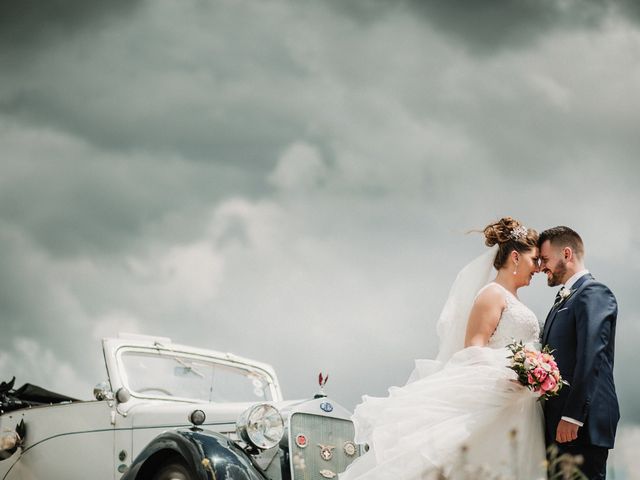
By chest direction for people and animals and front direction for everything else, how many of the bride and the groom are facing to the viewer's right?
1

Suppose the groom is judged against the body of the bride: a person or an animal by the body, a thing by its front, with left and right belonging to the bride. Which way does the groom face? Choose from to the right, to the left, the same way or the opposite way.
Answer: the opposite way

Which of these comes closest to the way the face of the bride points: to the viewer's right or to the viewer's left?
to the viewer's right

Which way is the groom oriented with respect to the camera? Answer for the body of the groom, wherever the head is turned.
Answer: to the viewer's left

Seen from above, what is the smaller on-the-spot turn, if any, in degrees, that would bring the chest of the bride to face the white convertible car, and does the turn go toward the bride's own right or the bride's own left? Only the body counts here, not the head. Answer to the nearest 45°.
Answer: approximately 135° to the bride's own left

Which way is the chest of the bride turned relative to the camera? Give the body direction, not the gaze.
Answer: to the viewer's right

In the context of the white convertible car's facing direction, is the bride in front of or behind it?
in front
